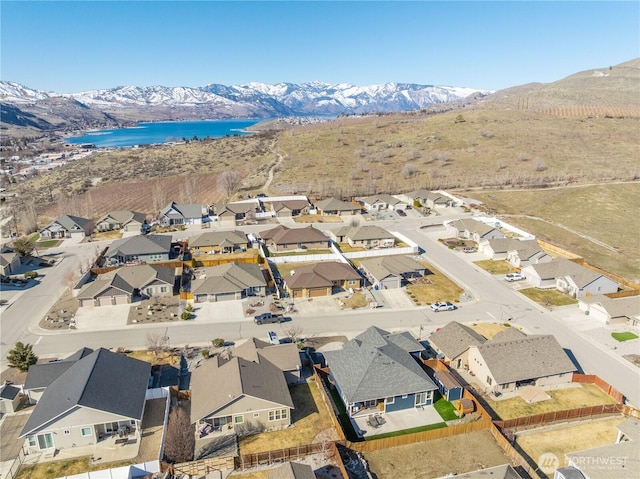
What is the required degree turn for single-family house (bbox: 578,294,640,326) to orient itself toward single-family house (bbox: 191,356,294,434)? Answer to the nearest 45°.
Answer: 0° — it already faces it

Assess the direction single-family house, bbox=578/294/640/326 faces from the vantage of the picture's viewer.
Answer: facing the viewer and to the left of the viewer

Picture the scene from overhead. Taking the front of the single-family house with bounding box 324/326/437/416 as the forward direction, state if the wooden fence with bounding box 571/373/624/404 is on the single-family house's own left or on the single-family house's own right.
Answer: on the single-family house's own right

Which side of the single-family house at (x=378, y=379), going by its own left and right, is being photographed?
back

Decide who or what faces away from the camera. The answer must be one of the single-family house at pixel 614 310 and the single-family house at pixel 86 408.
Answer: the single-family house at pixel 86 408

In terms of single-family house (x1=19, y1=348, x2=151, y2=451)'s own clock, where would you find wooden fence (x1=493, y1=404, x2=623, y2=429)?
The wooden fence is roughly at 4 o'clock from the single-family house.

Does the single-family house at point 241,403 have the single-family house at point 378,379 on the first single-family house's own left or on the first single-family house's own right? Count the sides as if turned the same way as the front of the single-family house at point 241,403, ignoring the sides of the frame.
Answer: on the first single-family house's own right

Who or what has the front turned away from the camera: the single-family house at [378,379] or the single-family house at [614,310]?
the single-family house at [378,379]

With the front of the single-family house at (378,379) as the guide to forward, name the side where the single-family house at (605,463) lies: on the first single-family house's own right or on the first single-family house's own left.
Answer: on the first single-family house's own right

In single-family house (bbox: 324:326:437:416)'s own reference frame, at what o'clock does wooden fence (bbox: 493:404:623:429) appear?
The wooden fence is roughly at 3 o'clock from the single-family house.

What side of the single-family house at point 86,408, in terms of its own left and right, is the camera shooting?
back

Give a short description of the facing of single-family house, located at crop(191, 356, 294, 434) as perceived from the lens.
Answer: facing away from the viewer

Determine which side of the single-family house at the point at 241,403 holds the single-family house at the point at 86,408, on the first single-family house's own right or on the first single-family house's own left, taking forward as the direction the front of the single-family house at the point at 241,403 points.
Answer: on the first single-family house's own left

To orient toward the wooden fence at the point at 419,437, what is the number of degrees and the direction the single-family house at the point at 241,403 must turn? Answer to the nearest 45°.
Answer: approximately 90° to its right

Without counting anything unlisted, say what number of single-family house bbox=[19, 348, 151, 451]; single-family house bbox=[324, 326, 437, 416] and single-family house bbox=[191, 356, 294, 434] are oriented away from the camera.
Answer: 3
